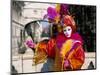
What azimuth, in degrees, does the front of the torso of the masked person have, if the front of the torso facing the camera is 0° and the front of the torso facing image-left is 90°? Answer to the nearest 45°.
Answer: approximately 45°
